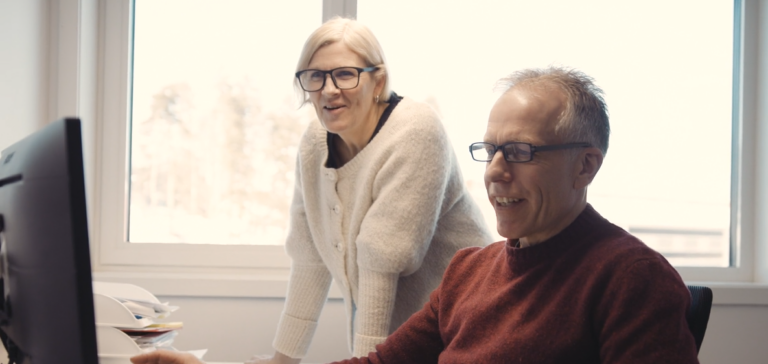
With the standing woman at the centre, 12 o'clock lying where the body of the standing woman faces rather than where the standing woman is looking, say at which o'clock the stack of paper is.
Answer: The stack of paper is roughly at 1 o'clock from the standing woman.

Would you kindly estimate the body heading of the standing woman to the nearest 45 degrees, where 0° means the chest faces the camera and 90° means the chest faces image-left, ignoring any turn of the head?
approximately 45°

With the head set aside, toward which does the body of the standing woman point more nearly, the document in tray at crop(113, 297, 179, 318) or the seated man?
the document in tray

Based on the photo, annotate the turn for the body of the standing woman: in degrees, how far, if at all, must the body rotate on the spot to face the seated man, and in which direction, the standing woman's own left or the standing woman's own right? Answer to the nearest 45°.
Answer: approximately 90° to the standing woman's own left

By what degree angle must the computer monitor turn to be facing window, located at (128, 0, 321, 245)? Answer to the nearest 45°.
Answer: approximately 45° to its left

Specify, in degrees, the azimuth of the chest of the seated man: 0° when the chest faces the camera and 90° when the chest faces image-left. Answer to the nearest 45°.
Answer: approximately 45°

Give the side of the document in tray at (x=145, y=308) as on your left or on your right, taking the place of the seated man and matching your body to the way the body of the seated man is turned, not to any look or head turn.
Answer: on your right

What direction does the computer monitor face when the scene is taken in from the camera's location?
facing away from the viewer and to the right of the viewer
